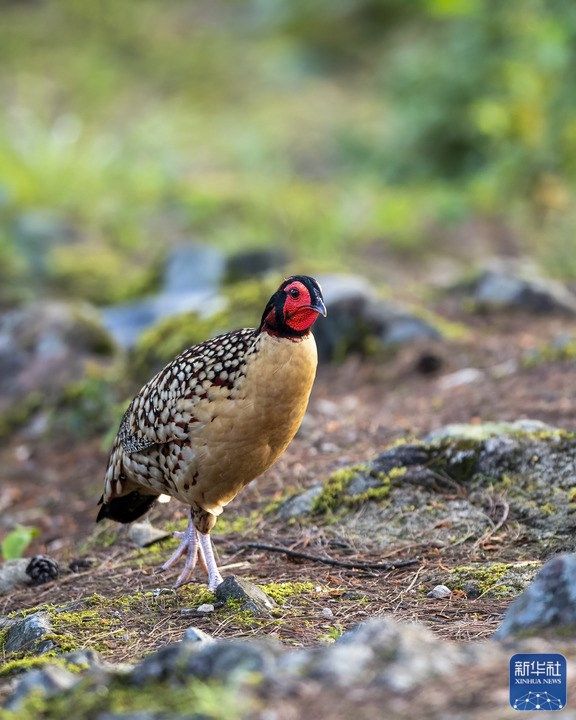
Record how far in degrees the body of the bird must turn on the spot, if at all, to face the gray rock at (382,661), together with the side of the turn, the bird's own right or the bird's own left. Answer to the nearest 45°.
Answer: approximately 45° to the bird's own right

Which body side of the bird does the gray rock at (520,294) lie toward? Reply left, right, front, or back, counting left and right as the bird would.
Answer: left

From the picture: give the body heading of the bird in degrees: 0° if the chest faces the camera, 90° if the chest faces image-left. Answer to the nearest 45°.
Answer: approximately 315°

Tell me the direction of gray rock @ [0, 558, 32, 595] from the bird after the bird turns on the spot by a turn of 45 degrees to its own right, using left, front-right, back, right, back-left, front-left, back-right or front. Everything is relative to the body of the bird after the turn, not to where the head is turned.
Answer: back-right

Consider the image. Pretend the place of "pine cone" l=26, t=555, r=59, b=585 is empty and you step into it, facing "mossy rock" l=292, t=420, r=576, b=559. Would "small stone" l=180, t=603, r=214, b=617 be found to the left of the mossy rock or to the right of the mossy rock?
right

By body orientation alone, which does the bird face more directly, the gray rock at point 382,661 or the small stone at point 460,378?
the gray rock
